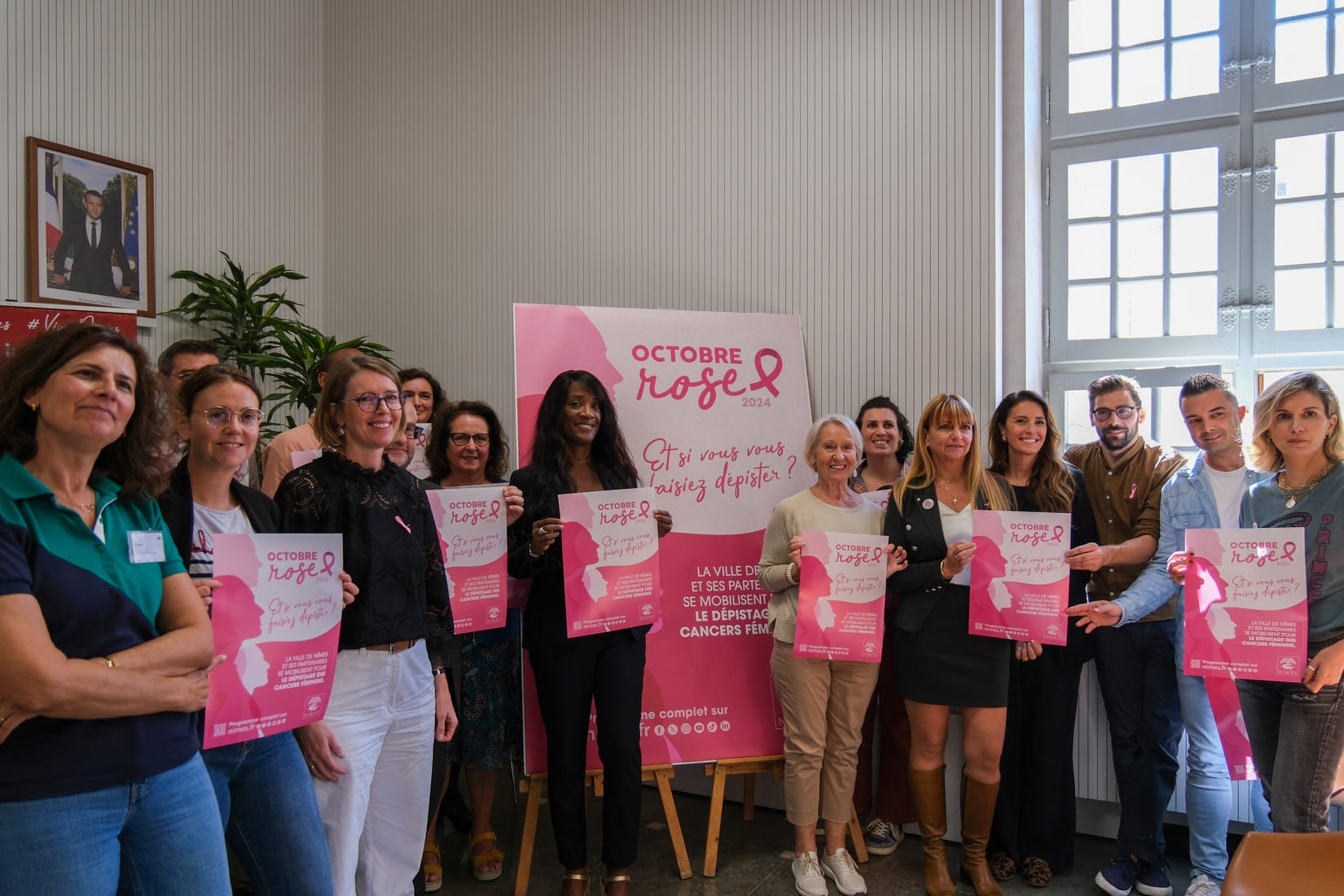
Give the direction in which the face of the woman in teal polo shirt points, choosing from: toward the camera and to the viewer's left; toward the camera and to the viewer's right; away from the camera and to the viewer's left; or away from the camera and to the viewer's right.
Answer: toward the camera and to the viewer's right

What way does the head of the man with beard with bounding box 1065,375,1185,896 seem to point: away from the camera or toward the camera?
toward the camera

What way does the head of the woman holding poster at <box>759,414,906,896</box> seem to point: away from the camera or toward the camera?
toward the camera

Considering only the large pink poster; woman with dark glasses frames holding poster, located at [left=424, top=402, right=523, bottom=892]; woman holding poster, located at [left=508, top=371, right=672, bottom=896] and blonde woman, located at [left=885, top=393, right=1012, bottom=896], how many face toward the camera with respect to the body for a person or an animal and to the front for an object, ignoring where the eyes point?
4

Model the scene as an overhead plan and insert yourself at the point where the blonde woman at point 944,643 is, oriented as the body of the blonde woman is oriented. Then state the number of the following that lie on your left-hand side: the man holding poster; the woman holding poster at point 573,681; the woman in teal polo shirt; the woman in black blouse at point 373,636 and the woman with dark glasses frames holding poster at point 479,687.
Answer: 1

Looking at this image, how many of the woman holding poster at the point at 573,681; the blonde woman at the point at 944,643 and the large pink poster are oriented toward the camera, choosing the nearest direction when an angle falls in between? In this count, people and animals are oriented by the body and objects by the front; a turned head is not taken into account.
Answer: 3

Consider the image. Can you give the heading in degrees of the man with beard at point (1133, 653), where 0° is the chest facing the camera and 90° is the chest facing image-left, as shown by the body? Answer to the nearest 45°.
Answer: approximately 45°

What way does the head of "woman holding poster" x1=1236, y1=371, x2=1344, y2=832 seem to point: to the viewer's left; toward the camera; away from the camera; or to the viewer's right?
toward the camera

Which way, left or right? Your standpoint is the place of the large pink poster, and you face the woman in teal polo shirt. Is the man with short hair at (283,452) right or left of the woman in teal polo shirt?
right

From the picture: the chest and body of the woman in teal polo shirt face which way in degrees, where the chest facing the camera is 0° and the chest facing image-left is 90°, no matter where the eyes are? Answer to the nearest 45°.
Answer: approximately 315°

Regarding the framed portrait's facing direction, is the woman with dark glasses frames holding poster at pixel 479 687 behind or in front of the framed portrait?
in front

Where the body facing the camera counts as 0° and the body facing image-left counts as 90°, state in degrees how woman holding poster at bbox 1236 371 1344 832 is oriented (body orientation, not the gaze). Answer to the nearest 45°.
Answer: approximately 45°

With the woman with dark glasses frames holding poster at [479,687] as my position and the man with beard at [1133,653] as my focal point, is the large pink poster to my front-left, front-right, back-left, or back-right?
front-left

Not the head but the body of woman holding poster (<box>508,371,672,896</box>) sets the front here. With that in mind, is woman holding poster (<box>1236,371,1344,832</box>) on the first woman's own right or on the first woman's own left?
on the first woman's own left

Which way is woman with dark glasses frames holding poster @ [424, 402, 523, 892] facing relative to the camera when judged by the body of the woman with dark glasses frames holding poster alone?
toward the camera

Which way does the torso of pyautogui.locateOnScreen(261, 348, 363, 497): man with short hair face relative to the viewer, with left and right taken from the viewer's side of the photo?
facing the viewer and to the right of the viewer
